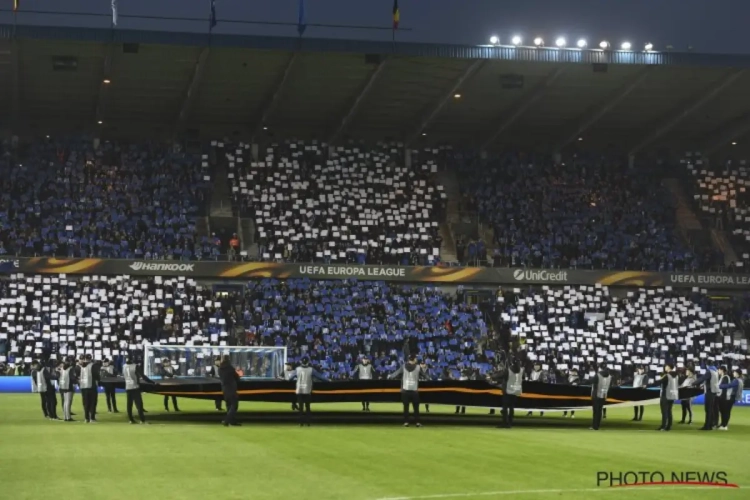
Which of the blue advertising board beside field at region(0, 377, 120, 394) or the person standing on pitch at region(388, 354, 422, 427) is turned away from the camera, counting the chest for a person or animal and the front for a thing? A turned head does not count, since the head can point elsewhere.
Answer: the person standing on pitch

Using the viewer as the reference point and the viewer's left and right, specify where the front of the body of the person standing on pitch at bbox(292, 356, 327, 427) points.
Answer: facing away from the viewer

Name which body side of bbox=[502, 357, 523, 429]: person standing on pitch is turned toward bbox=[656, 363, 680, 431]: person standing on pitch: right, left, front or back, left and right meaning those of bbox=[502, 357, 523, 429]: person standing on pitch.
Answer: right

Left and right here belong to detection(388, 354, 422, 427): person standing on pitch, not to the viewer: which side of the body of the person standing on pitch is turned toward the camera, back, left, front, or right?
back

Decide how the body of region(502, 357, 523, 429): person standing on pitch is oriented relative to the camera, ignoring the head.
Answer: away from the camera

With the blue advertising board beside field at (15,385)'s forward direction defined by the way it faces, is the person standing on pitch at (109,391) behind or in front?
in front
